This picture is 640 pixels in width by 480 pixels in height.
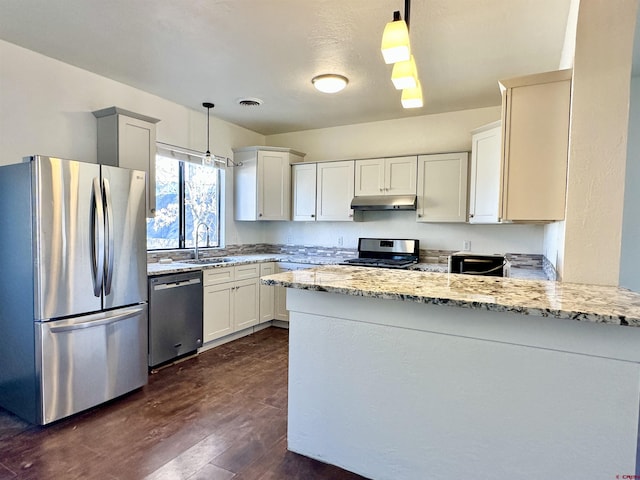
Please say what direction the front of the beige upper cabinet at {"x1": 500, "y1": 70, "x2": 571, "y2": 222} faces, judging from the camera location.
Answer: facing to the left of the viewer

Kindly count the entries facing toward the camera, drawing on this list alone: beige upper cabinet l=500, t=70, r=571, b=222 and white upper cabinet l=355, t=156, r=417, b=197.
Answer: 1

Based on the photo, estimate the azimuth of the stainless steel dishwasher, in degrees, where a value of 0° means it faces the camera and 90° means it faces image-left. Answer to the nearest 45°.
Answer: approximately 315°

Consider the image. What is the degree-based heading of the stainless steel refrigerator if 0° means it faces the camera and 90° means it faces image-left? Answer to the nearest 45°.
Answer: approximately 315°
